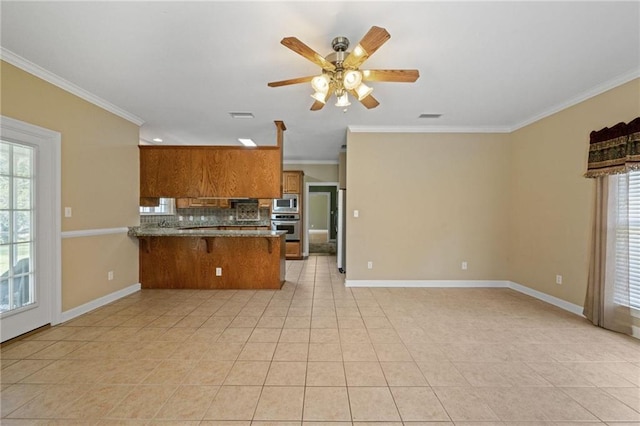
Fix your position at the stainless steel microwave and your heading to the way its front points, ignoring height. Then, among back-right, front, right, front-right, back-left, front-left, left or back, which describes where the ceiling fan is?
front

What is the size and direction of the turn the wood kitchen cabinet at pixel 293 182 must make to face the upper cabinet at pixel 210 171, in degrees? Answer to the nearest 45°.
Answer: approximately 45° to its right

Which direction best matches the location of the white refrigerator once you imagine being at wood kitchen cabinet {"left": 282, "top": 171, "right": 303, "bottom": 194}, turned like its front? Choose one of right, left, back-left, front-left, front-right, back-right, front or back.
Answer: front-left

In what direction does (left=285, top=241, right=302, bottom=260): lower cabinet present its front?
toward the camera

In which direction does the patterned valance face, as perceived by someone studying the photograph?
facing the viewer and to the left of the viewer

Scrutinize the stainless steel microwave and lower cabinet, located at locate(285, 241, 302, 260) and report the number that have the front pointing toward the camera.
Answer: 2

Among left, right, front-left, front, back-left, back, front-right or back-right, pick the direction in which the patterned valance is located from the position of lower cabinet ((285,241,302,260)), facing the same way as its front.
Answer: front-left

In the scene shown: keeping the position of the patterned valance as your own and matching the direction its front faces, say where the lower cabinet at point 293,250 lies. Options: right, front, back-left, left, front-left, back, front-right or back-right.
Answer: front-right

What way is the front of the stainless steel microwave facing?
toward the camera

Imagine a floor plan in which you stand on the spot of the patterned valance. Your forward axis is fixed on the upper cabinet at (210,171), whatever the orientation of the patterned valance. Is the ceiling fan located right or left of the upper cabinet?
left

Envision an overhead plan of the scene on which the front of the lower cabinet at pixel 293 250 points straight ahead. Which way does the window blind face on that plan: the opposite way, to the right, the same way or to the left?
to the right

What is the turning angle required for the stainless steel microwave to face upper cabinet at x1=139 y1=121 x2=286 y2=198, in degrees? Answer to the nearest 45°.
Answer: approximately 45° to its right

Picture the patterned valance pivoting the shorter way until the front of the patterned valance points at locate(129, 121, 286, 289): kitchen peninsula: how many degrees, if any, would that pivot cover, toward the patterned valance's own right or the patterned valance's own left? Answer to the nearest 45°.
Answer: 0° — it already faces it

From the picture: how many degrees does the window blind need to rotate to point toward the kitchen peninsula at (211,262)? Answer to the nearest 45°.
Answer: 0° — it already faces it
